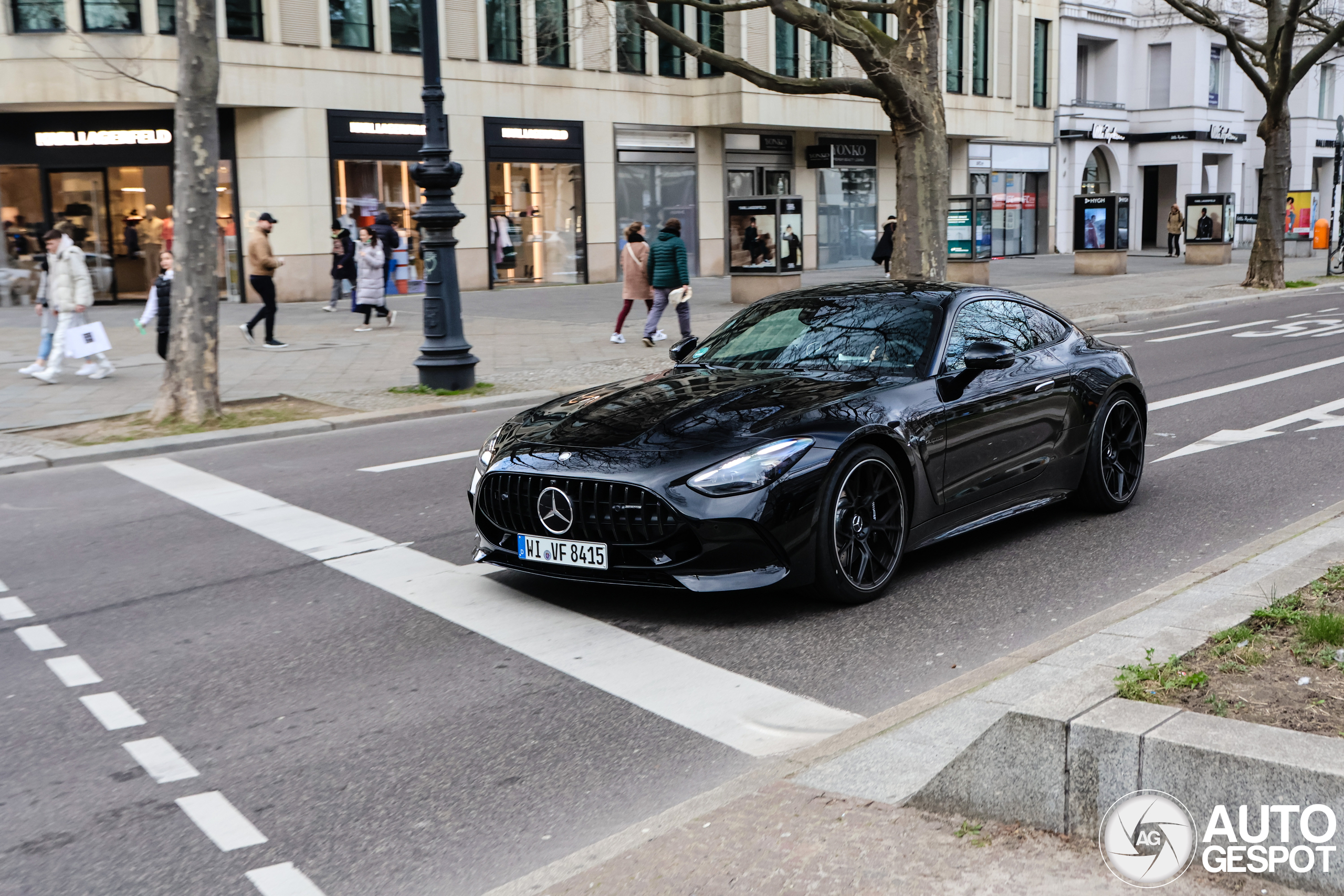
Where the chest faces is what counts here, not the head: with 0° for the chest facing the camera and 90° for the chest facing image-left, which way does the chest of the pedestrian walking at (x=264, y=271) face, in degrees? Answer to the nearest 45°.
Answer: approximately 270°

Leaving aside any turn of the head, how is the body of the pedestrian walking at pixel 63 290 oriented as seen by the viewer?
to the viewer's left

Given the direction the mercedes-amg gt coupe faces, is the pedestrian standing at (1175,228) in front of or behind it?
behind

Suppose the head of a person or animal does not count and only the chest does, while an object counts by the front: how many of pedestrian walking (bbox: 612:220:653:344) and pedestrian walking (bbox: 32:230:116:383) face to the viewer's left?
1

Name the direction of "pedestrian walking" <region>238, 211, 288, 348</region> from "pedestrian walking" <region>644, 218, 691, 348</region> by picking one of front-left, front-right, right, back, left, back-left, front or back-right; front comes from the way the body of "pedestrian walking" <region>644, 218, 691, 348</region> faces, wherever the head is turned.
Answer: back-left

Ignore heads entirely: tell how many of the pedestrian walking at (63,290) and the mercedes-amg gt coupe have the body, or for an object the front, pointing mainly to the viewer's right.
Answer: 0

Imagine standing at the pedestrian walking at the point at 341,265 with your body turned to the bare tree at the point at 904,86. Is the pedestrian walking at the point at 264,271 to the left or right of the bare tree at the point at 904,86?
right

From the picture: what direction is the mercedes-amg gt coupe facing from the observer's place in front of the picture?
facing the viewer and to the left of the viewer
